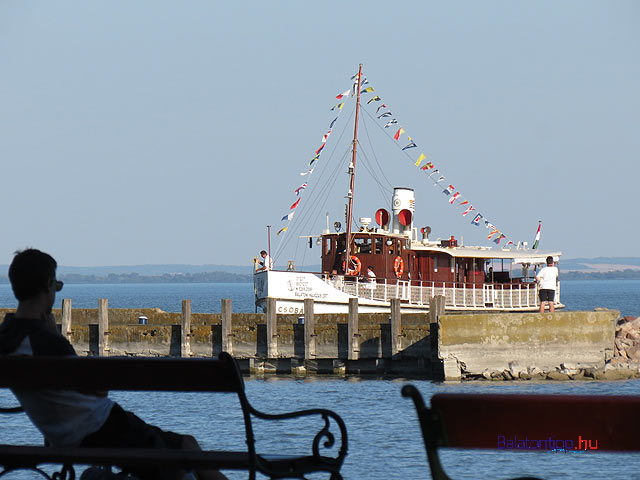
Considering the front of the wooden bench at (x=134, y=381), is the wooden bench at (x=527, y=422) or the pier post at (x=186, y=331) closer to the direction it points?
the pier post

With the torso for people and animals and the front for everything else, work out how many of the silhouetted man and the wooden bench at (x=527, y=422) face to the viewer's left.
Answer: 0

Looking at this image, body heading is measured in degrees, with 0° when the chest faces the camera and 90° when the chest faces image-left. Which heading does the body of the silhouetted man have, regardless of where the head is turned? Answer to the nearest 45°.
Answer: approximately 225°

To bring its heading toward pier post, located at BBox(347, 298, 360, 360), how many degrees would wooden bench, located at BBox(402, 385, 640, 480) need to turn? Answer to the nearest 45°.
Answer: approximately 45° to its left

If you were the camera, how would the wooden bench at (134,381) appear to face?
facing away from the viewer and to the right of the viewer

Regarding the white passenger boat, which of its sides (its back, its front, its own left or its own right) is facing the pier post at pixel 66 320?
front

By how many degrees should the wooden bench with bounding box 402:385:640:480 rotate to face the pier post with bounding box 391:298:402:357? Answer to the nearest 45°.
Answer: approximately 45° to its left

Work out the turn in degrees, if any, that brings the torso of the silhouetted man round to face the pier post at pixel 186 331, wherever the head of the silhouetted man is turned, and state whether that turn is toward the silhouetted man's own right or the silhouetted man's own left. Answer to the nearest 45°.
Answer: approximately 45° to the silhouetted man's own left

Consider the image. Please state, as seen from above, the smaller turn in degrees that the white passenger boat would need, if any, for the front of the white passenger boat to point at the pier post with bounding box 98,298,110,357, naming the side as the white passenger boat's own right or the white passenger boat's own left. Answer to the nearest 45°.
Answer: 0° — it already faces it

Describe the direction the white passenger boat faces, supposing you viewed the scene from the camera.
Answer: facing the viewer and to the left of the viewer

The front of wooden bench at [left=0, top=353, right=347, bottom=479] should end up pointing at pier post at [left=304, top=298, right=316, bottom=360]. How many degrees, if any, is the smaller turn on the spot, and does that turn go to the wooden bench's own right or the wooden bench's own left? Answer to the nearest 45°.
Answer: approximately 45° to the wooden bench's own left

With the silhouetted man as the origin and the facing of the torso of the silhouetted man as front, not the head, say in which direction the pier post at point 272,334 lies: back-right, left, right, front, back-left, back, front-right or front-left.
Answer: front-left

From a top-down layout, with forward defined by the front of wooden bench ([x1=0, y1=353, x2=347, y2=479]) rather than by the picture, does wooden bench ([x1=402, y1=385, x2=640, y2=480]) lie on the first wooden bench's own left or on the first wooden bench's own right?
on the first wooden bench's own right

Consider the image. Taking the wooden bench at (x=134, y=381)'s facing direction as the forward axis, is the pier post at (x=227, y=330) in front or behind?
in front

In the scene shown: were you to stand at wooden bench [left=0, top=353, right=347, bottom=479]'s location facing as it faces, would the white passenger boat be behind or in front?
in front
